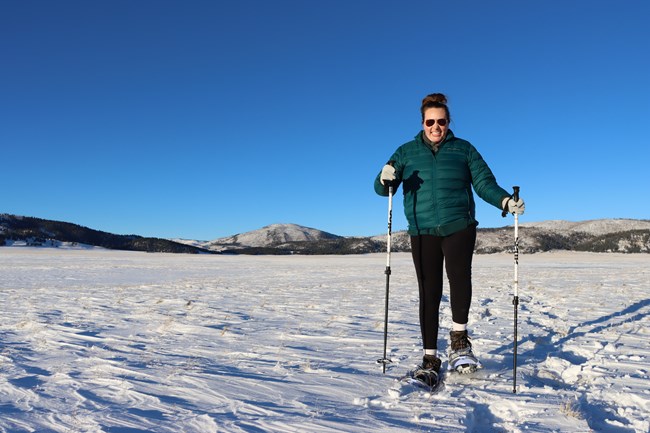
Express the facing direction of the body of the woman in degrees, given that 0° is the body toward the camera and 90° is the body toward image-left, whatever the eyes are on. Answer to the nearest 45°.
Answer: approximately 0°
